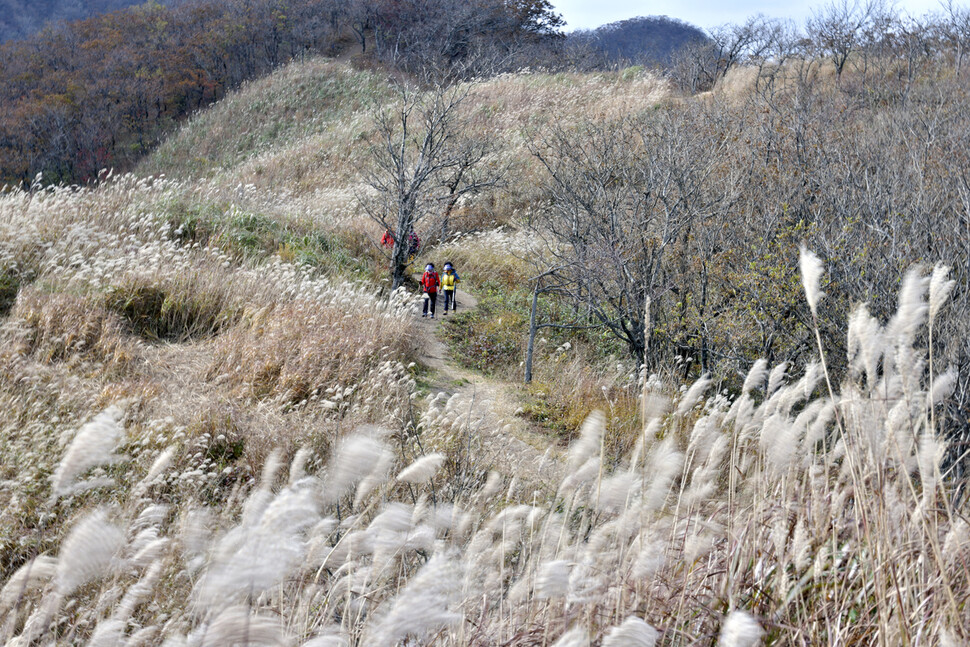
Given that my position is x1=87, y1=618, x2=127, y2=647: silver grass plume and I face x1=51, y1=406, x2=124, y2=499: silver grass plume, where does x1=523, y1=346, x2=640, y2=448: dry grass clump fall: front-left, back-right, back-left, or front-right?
front-right

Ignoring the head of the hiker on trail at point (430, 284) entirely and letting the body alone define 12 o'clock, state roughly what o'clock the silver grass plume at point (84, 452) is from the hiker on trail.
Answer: The silver grass plume is roughly at 12 o'clock from the hiker on trail.

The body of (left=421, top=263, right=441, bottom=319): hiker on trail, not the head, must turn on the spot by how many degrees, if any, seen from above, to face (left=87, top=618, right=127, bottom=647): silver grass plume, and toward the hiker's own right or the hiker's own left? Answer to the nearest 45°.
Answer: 0° — they already face it

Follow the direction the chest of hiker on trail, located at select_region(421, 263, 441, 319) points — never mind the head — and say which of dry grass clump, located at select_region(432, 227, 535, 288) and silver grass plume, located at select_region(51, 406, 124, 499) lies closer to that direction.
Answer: the silver grass plume

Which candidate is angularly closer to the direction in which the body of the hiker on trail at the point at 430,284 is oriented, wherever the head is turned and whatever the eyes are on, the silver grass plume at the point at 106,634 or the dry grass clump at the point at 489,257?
the silver grass plume

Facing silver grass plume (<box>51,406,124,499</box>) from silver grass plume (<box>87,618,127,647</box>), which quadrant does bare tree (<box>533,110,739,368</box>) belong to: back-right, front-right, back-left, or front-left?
front-right

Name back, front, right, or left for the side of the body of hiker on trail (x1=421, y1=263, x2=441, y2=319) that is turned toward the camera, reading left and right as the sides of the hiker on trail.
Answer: front

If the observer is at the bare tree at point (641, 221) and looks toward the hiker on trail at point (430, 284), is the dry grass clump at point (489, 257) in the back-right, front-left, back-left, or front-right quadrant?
front-right

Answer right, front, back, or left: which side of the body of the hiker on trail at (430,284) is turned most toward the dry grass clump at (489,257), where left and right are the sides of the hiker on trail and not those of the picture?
back

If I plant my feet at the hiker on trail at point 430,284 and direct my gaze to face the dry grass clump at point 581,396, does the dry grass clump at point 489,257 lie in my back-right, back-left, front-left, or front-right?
back-left
